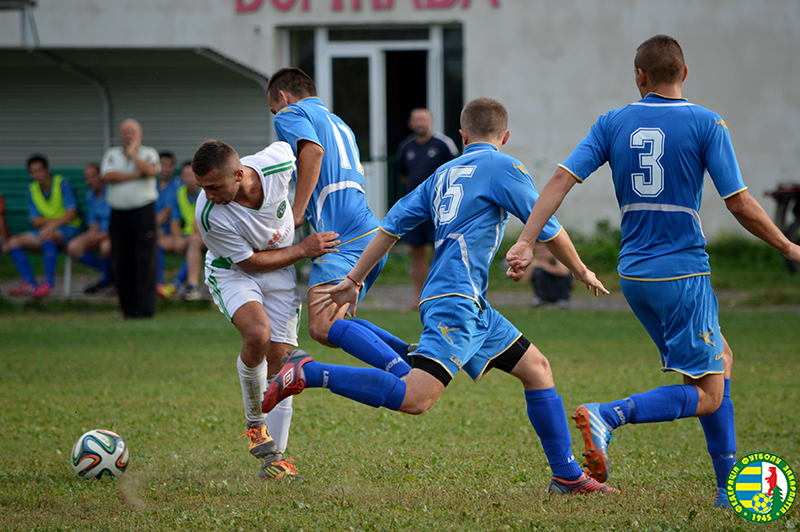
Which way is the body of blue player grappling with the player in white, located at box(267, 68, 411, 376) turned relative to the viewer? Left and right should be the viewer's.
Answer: facing away from the viewer and to the left of the viewer

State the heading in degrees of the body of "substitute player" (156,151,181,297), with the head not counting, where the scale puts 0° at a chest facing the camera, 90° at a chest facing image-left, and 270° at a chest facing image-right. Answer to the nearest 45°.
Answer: approximately 0°

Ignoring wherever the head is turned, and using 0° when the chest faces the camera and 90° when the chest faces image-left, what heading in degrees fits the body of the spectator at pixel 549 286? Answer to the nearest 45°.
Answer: approximately 0°

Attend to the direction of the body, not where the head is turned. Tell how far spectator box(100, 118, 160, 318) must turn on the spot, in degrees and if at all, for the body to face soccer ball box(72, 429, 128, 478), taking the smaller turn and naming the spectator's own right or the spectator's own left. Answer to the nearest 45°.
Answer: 0° — they already face it

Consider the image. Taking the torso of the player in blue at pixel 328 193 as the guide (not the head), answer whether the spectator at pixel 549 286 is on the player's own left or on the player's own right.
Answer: on the player's own right

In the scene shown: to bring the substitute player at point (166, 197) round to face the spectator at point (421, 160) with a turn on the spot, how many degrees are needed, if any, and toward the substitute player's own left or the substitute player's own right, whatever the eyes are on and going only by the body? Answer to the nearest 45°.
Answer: approximately 45° to the substitute player's own left
